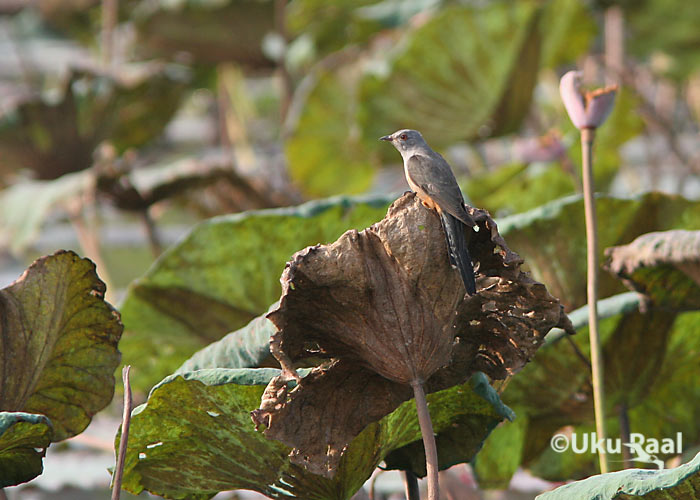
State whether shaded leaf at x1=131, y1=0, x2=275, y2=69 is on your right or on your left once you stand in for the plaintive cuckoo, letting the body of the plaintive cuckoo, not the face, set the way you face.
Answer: on your right

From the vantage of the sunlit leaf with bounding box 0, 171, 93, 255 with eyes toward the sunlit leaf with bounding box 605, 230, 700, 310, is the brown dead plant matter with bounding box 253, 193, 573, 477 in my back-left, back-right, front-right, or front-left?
front-right

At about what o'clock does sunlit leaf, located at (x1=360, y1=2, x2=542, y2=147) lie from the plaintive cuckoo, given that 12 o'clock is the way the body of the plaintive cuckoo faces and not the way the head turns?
The sunlit leaf is roughly at 3 o'clock from the plaintive cuckoo.

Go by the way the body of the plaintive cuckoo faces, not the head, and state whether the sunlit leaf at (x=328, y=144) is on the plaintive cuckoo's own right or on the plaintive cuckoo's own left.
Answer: on the plaintive cuckoo's own right

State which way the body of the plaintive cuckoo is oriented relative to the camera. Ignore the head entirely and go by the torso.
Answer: to the viewer's left
